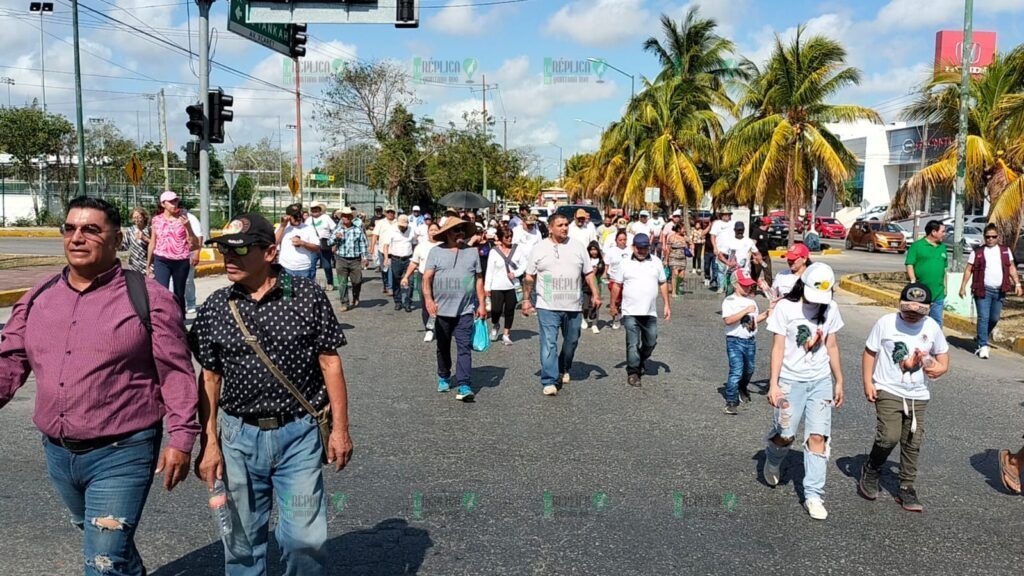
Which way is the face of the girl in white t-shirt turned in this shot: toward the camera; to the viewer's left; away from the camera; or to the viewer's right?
toward the camera

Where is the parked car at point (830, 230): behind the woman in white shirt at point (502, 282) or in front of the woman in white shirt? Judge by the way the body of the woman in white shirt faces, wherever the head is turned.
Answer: behind

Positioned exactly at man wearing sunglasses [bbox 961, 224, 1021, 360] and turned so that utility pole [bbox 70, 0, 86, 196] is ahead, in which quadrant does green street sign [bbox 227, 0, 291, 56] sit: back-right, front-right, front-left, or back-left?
front-left

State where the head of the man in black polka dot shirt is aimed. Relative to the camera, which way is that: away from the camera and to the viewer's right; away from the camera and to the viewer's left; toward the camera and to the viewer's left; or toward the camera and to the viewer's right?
toward the camera and to the viewer's left

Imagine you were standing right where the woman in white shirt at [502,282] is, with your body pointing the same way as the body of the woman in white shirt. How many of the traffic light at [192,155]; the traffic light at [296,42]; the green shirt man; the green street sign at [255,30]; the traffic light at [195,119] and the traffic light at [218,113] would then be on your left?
1

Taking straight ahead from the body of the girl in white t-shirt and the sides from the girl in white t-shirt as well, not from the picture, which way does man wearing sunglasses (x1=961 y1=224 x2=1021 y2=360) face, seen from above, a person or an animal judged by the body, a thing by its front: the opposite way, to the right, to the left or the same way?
the same way

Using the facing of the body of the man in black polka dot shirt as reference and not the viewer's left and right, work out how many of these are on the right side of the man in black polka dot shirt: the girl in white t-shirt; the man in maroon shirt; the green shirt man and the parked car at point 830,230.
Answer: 1

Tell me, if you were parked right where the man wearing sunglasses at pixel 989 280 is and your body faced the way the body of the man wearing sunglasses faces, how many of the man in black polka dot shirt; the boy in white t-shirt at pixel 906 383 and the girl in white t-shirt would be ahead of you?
3

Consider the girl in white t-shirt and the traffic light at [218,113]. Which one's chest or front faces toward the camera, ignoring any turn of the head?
the girl in white t-shirt

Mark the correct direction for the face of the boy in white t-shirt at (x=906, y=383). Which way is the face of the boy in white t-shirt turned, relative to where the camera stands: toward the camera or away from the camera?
toward the camera

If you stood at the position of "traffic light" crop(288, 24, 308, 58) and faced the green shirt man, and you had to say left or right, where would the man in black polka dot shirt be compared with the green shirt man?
right

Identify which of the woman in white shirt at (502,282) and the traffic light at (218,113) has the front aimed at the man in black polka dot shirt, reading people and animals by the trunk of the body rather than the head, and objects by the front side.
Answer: the woman in white shirt

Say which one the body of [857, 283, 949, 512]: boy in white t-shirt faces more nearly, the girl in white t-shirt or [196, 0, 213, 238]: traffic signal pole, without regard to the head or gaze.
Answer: the girl in white t-shirt

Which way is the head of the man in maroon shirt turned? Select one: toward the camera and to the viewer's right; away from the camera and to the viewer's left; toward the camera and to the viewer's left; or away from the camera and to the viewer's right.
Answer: toward the camera and to the viewer's left

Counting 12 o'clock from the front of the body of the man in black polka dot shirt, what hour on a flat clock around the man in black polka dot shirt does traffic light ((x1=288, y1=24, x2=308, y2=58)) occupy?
The traffic light is roughly at 6 o'clock from the man in black polka dot shirt.

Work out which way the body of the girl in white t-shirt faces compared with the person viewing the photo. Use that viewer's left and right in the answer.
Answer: facing the viewer

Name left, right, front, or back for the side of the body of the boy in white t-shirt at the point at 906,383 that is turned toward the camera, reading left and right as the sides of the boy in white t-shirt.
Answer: front

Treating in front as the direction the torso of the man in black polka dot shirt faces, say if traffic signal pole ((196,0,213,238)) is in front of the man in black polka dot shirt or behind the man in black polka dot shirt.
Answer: behind
